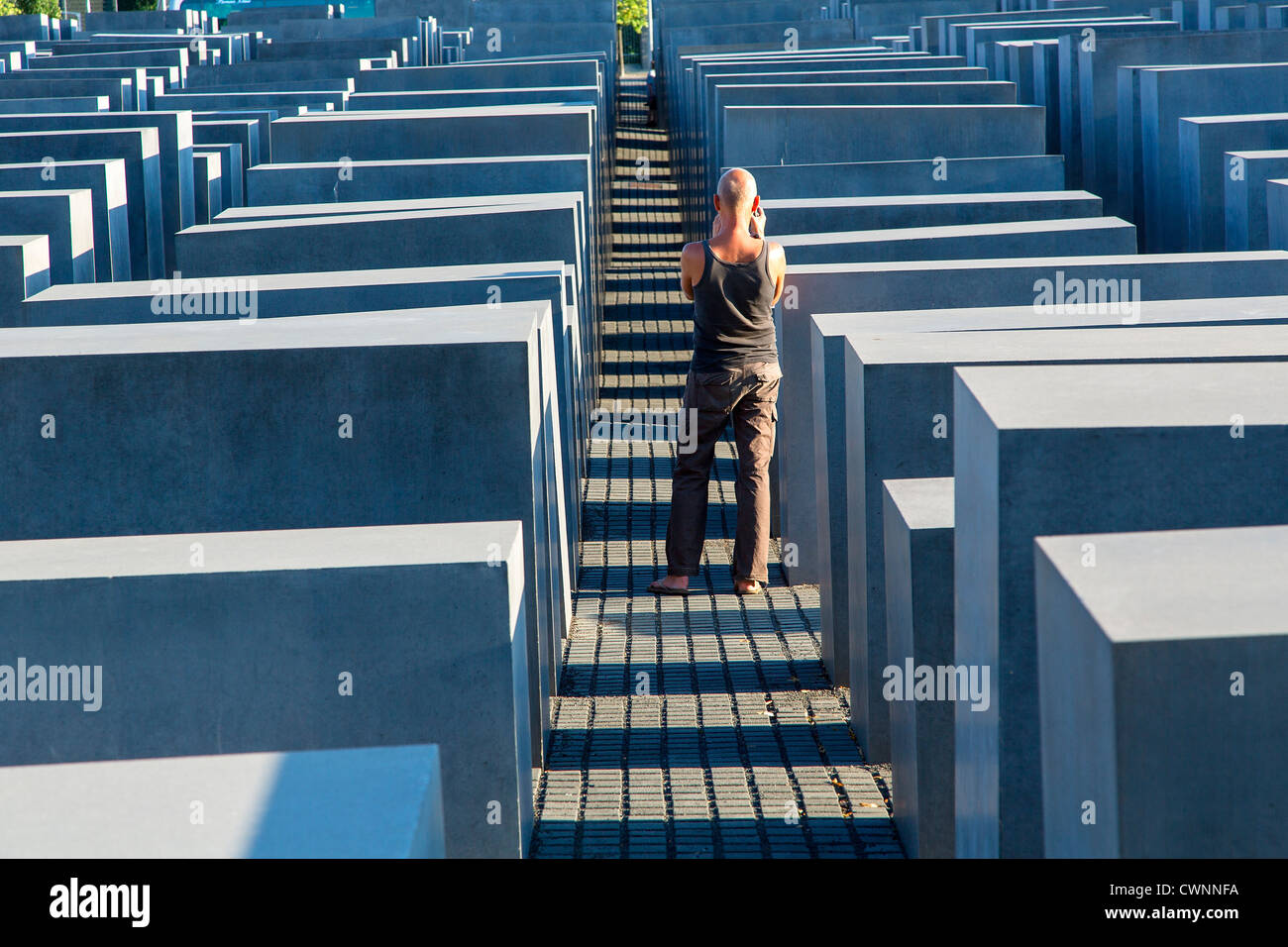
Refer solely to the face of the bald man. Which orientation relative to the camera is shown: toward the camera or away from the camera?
away from the camera

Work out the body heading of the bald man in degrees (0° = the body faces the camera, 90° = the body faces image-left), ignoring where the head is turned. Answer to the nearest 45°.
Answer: approximately 180°

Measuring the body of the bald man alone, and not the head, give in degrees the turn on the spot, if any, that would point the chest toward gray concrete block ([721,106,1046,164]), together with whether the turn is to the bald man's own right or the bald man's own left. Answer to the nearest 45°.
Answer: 0° — they already face it

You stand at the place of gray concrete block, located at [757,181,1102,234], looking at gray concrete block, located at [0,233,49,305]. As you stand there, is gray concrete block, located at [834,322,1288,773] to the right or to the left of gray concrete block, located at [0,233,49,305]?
left

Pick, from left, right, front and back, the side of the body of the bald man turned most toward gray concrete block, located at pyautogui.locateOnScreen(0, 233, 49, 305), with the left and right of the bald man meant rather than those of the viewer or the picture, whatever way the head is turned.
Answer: left
